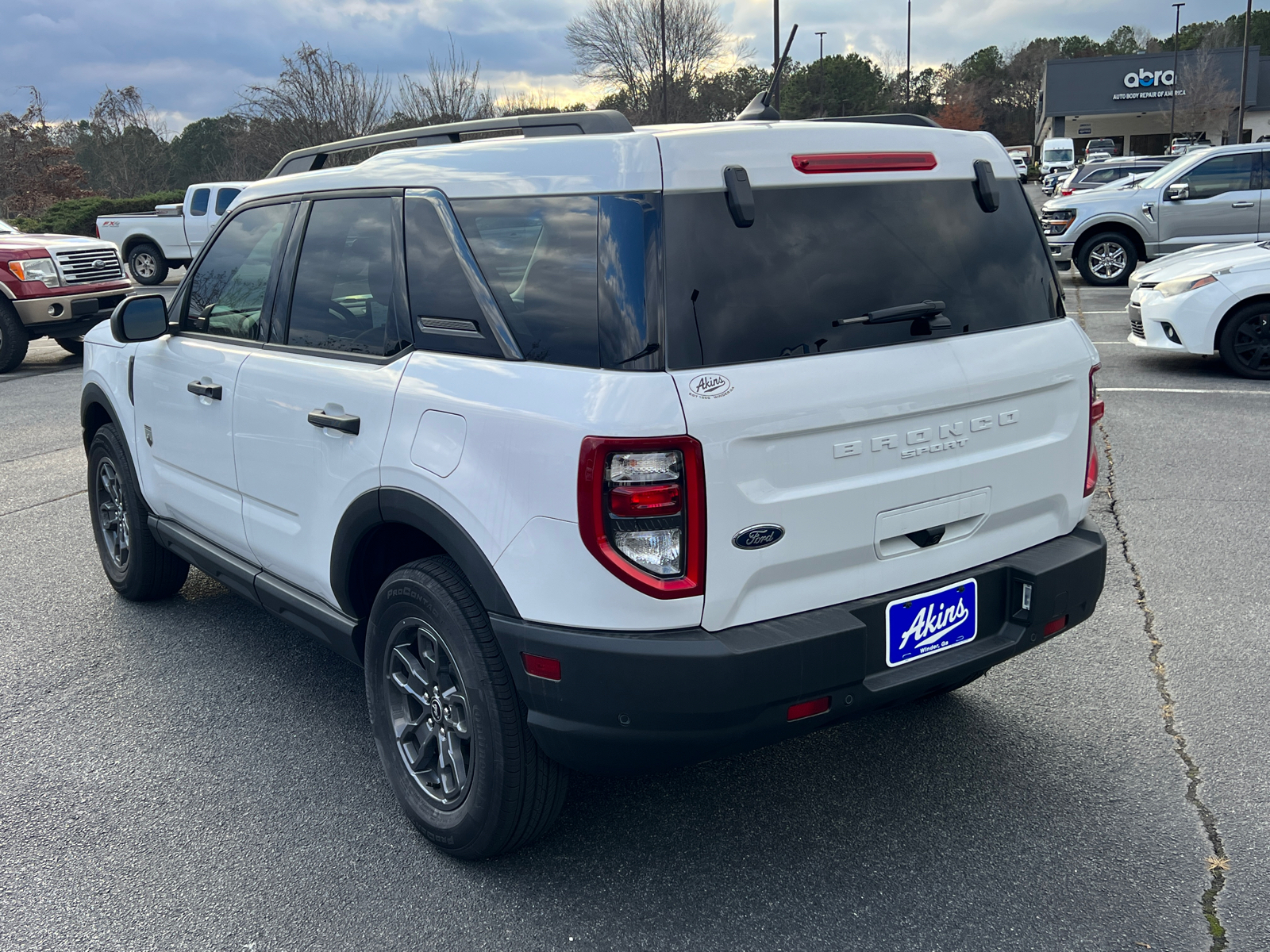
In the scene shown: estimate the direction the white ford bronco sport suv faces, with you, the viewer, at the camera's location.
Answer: facing away from the viewer and to the left of the viewer

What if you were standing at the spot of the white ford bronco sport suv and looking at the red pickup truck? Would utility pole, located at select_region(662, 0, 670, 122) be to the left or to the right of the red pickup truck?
right

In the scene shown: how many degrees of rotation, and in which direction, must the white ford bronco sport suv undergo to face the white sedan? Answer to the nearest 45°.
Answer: approximately 90° to its right

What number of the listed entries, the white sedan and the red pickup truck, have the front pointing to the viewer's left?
1

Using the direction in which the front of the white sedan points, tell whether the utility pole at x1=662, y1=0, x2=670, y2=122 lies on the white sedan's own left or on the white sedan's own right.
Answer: on the white sedan's own right

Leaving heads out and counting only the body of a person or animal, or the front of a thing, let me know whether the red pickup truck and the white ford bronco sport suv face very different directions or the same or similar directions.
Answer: very different directions

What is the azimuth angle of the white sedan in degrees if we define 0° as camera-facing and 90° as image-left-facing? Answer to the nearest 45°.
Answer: approximately 90°

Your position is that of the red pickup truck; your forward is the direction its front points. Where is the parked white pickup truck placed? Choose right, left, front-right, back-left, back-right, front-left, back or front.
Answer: back-left

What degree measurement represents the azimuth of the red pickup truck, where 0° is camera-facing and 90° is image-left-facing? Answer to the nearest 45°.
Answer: approximately 315°
